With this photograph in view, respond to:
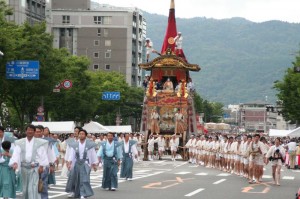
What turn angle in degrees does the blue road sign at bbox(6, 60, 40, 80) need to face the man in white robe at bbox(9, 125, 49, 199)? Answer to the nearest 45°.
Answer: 0° — it already faces them

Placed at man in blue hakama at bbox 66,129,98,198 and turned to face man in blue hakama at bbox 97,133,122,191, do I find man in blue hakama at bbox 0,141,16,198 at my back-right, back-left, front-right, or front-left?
back-left

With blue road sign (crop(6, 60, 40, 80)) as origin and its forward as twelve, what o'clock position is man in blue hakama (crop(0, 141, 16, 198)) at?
The man in blue hakama is roughly at 12 o'clock from the blue road sign.

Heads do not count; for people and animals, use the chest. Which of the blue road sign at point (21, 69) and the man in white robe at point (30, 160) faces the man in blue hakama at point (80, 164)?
the blue road sign

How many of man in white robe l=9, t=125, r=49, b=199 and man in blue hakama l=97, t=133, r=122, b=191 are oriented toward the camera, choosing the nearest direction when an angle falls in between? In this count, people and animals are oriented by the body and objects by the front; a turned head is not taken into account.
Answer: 2

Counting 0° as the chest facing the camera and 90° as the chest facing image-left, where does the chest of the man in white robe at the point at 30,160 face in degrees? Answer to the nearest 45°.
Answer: approximately 0°

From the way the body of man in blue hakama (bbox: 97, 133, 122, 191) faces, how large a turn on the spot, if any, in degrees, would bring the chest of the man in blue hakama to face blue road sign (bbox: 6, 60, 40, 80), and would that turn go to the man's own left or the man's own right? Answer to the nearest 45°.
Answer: approximately 180°

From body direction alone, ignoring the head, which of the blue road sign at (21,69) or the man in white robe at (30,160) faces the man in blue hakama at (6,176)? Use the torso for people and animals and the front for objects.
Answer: the blue road sign

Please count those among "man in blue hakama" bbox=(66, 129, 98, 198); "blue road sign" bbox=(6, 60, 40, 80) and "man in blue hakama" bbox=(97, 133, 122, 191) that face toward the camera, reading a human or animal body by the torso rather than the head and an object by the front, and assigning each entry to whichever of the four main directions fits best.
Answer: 3

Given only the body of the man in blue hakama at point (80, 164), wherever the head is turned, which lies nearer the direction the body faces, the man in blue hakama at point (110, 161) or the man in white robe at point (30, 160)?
the man in white robe

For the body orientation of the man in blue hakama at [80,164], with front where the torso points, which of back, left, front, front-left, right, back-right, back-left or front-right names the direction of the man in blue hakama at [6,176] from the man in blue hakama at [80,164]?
front-right

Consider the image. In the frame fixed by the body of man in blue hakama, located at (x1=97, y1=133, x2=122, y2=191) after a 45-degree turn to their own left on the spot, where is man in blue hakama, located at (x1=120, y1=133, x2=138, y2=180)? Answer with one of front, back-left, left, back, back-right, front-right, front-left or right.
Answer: back-left

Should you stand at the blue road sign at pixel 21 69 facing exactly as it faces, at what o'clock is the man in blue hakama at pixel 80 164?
The man in blue hakama is roughly at 12 o'clock from the blue road sign.
